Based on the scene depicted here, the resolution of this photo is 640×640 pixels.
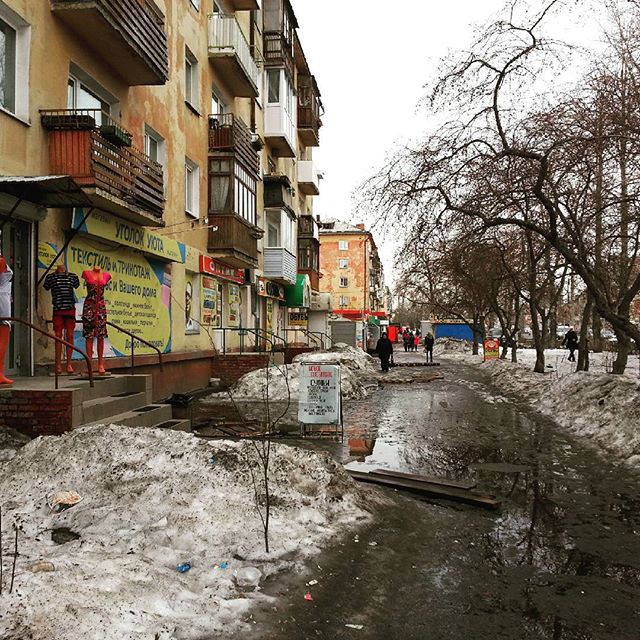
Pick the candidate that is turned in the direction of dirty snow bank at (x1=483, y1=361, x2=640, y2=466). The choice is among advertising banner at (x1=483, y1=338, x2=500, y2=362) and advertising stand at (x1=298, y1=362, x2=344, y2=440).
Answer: the advertising banner

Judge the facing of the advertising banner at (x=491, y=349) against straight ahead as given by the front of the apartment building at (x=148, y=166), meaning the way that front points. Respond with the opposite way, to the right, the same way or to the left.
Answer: to the right

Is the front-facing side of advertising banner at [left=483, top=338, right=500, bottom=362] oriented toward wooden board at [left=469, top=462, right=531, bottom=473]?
yes

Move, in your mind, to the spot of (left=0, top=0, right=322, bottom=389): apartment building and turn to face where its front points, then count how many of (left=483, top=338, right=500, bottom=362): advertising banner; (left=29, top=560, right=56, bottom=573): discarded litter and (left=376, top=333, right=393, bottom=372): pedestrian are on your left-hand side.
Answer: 2

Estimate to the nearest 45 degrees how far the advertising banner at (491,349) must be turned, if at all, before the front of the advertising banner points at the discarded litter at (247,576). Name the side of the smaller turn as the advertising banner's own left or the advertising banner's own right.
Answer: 0° — it already faces it

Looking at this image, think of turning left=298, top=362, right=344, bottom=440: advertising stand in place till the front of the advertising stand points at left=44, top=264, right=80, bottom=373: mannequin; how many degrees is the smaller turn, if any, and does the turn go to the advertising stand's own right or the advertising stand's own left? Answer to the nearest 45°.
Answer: approximately 45° to the advertising stand's own right

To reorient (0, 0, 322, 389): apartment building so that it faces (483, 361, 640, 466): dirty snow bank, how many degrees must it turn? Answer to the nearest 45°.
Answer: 0° — it already faces it

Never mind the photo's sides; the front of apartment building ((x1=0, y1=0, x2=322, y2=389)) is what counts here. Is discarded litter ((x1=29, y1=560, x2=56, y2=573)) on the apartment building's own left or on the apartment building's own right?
on the apartment building's own right
